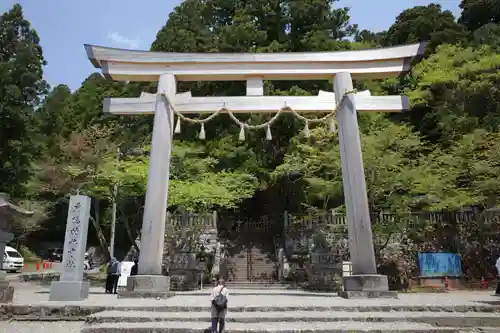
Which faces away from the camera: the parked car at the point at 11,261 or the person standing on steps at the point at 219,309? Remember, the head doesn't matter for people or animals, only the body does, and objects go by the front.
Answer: the person standing on steps

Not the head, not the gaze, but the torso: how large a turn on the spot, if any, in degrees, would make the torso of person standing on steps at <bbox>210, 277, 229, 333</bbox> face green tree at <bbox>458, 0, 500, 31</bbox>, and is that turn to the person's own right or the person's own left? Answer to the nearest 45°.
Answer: approximately 45° to the person's own right

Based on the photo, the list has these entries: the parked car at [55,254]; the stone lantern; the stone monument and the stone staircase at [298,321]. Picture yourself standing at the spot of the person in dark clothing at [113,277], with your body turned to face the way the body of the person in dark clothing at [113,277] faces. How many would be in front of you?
1

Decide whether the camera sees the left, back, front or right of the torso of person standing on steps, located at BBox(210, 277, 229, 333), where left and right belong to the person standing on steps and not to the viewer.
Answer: back

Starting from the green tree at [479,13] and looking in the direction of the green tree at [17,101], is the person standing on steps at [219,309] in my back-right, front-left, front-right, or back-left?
front-left

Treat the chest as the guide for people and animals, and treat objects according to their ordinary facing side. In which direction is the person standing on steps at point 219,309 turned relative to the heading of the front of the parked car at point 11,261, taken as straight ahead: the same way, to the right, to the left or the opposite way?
to the left
